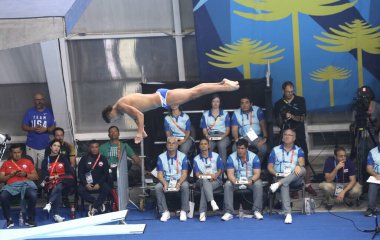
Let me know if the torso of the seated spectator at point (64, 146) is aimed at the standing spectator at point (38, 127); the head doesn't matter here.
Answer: no

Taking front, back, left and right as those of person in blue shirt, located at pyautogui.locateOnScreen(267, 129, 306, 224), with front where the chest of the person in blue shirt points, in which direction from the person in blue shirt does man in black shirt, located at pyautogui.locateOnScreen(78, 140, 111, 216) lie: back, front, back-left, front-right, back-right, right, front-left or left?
right

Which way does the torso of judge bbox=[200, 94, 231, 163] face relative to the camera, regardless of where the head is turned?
toward the camera

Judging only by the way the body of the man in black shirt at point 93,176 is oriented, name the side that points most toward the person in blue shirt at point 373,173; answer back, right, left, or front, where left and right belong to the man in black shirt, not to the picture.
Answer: left

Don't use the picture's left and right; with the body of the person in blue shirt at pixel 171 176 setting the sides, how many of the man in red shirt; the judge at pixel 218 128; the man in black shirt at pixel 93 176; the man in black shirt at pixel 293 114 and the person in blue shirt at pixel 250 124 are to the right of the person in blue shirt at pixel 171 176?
2

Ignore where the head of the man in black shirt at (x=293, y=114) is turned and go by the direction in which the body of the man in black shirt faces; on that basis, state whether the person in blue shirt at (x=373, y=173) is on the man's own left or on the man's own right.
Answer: on the man's own left

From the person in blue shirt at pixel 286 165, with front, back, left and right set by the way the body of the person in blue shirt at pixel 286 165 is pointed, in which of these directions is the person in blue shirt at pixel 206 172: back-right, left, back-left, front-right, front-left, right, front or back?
right

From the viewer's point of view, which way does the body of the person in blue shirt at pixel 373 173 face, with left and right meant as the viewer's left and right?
facing the viewer

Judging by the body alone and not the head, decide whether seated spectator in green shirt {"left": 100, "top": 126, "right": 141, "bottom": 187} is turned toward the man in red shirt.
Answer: no

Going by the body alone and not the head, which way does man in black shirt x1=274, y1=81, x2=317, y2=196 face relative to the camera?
toward the camera

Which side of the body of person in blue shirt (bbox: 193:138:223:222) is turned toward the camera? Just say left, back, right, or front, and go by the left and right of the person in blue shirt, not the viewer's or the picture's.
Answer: front
